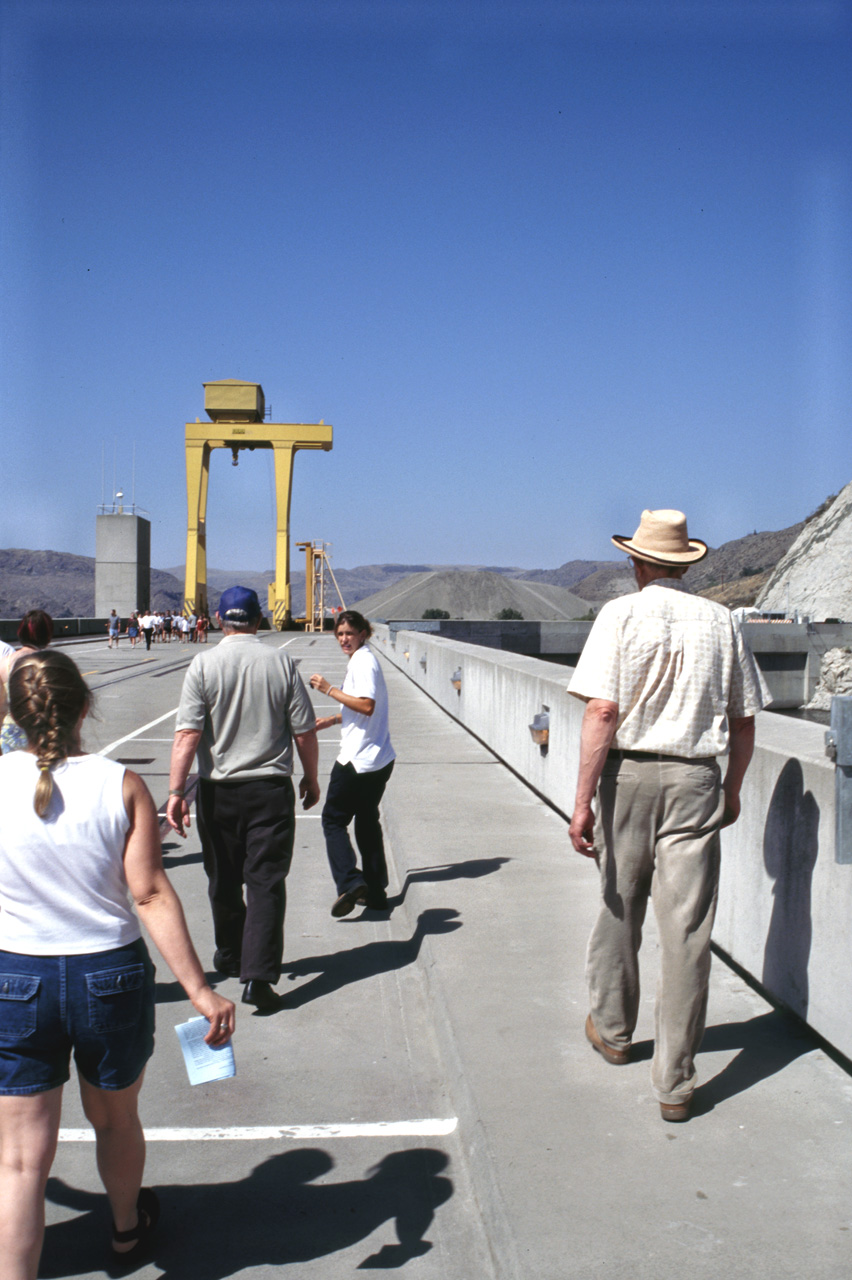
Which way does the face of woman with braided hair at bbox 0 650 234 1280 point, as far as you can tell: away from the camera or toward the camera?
away from the camera

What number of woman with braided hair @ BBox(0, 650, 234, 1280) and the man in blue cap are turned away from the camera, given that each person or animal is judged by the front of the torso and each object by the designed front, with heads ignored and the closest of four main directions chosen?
2

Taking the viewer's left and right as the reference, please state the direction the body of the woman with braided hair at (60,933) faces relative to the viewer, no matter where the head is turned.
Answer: facing away from the viewer

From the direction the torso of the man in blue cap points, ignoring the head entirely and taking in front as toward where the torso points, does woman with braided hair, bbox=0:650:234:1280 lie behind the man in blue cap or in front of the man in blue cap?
behind

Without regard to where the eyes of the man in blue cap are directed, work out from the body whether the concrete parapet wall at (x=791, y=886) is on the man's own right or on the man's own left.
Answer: on the man's own right

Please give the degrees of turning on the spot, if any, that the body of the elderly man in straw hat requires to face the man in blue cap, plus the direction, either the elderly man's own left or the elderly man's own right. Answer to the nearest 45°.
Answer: approximately 45° to the elderly man's own left

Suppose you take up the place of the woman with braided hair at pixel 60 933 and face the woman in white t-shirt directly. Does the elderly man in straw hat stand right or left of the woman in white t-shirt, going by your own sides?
right

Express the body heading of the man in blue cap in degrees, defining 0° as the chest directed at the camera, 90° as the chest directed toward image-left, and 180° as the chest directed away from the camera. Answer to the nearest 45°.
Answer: approximately 180°

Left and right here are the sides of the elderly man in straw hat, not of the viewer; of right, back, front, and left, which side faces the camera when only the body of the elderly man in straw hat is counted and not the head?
back

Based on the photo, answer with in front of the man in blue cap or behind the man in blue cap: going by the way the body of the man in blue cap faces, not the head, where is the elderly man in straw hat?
behind
